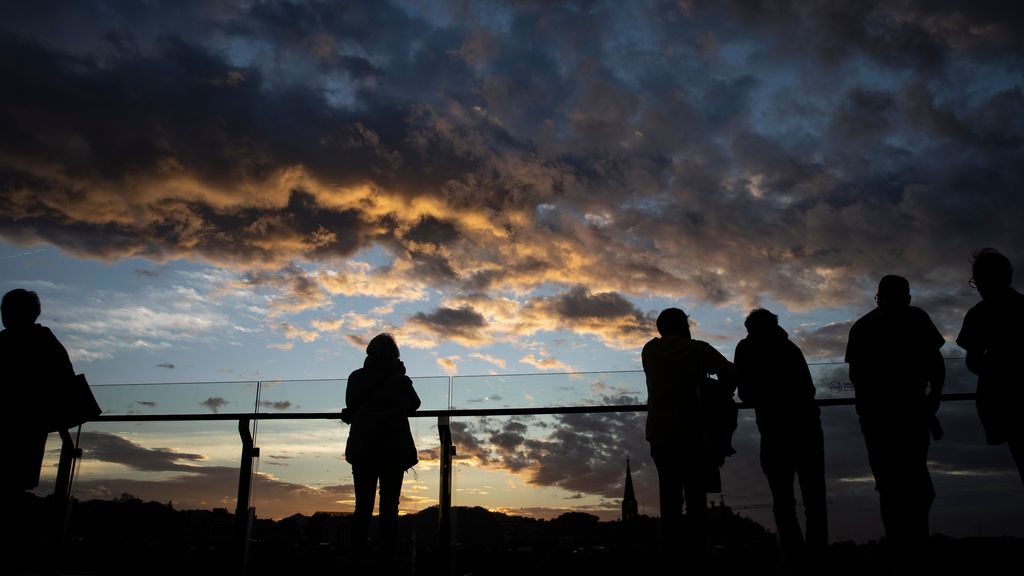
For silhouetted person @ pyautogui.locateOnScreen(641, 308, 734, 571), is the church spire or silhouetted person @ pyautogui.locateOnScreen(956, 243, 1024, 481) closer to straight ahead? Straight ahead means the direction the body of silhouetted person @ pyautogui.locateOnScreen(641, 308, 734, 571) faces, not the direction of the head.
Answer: the church spire

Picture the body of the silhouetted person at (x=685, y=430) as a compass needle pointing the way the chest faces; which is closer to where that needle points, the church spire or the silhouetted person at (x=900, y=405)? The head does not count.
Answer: the church spire

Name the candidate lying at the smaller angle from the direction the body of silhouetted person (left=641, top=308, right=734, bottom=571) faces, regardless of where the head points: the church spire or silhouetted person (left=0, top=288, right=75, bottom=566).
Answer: the church spire

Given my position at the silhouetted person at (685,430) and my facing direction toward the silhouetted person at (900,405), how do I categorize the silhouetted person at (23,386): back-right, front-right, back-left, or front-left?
back-right

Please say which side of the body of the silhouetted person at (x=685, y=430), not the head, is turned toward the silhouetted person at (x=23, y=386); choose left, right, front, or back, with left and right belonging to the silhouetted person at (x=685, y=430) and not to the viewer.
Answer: left

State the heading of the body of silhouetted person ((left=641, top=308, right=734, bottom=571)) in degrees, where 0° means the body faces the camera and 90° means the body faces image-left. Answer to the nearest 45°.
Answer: approximately 180°

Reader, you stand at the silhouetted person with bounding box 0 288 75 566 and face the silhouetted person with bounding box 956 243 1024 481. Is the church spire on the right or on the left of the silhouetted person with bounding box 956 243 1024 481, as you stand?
left

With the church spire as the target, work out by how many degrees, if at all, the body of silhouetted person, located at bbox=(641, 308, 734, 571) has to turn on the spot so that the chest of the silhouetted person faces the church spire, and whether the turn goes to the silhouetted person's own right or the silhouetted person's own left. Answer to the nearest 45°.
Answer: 0° — they already face it

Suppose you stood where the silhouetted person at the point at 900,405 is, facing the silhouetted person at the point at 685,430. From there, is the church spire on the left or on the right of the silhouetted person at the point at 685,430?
right

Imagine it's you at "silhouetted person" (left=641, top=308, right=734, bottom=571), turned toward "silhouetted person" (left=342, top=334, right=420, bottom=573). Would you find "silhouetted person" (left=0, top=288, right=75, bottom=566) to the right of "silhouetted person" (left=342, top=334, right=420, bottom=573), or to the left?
left
